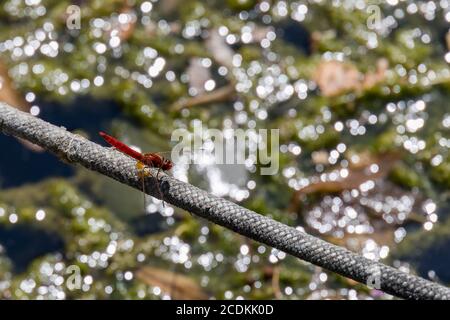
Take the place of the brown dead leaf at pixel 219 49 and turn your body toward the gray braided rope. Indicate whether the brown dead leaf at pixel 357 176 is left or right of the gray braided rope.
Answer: left

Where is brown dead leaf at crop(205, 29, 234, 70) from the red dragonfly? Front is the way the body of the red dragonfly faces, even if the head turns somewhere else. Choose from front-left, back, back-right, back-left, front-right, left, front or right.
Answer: left

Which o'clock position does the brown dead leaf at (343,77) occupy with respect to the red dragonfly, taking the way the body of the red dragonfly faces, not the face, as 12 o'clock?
The brown dead leaf is roughly at 10 o'clock from the red dragonfly.

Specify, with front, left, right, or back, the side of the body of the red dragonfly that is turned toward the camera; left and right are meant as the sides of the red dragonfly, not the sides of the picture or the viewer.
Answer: right

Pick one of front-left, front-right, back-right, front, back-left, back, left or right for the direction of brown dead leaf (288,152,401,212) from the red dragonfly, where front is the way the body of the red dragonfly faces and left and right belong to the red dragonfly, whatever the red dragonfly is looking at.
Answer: front-left
